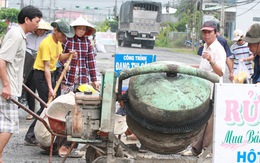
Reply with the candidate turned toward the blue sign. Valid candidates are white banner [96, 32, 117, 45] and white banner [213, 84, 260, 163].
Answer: white banner [96, 32, 117, 45]

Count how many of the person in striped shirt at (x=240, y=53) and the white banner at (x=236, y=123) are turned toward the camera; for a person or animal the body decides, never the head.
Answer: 2

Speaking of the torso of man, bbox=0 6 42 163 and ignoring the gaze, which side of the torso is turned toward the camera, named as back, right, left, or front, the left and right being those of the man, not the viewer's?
right

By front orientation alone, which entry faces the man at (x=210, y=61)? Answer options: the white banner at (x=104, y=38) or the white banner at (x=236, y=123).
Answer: the white banner at (x=104, y=38)

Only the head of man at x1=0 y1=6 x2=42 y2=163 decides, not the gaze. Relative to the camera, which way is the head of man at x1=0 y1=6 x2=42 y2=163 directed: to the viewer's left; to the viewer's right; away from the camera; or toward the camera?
to the viewer's right

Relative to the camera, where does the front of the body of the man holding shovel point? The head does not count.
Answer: to the viewer's right

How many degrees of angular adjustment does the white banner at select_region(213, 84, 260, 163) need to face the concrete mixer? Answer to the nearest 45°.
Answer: approximately 90° to its right

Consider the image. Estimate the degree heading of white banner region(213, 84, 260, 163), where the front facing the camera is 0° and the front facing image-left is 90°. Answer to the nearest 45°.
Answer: approximately 0°

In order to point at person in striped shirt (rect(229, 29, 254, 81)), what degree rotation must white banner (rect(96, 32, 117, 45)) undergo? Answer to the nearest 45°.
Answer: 0° — it already faces them
